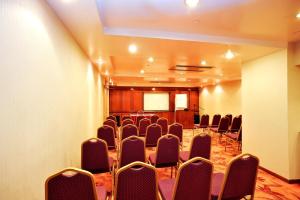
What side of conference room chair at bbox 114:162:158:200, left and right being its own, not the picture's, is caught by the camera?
back

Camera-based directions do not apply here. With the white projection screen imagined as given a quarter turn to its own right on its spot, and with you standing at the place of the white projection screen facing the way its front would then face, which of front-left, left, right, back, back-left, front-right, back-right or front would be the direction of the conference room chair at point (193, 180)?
left

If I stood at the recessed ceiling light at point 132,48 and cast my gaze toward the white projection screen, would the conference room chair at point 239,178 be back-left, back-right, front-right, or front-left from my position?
back-right

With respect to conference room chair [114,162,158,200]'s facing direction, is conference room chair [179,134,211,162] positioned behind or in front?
in front

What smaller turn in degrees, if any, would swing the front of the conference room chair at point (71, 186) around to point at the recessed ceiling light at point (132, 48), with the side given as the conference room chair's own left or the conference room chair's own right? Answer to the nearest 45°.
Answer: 0° — it already faces it

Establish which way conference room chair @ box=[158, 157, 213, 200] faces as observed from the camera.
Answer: facing away from the viewer and to the left of the viewer

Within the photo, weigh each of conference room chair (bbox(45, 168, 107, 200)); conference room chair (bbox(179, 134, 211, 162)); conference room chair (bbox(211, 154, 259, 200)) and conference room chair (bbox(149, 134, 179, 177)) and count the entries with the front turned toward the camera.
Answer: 0

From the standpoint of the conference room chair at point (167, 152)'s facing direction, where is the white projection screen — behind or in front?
in front

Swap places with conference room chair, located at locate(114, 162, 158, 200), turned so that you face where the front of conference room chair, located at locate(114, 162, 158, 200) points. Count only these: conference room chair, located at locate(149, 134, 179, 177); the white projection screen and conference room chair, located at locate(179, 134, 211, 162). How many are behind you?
0

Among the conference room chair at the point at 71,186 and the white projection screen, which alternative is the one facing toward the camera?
the white projection screen

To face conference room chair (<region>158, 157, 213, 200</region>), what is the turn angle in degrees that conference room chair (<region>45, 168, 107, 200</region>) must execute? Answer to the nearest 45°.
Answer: approximately 45° to its right

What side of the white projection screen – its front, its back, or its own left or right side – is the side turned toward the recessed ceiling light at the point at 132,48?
front

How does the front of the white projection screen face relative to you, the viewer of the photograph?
facing the viewer

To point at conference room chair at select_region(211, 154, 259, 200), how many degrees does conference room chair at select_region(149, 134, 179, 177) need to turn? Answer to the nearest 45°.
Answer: approximately 180°

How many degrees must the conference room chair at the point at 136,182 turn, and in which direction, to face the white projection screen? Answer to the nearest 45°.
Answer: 0° — it already faces it

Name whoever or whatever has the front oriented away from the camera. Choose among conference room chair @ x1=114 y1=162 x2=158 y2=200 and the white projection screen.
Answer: the conference room chair

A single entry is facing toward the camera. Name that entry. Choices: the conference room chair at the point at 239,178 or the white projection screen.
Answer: the white projection screen
